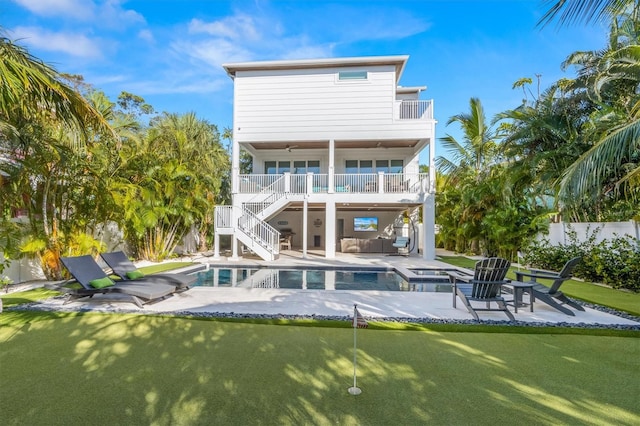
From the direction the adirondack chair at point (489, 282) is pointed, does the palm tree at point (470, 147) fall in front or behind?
in front

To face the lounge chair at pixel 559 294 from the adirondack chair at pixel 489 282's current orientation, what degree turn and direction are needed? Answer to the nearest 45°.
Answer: approximately 90° to its right

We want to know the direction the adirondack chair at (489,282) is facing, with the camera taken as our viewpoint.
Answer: facing away from the viewer and to the left of the viewer

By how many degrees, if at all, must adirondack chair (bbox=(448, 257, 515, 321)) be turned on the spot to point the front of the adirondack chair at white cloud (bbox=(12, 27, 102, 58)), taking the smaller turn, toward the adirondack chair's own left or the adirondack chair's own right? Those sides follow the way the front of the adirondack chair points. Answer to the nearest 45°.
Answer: approximately 45° to the adirondack chair's own left

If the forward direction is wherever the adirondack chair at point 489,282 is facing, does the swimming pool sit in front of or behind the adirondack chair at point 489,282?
in front
